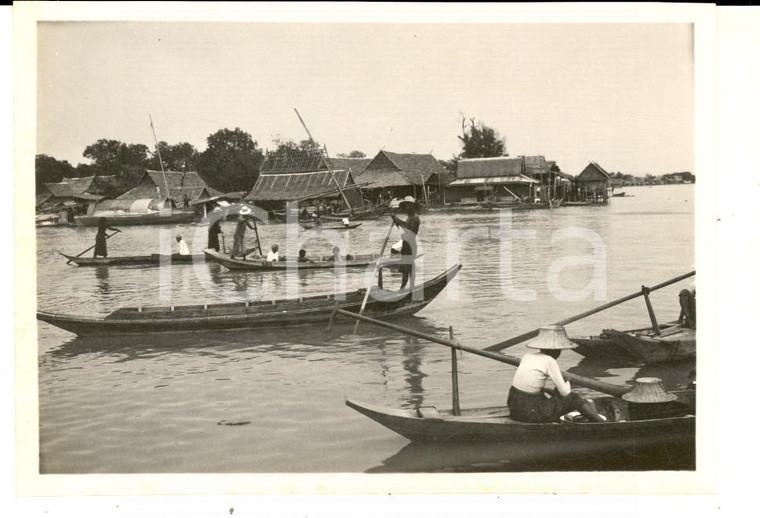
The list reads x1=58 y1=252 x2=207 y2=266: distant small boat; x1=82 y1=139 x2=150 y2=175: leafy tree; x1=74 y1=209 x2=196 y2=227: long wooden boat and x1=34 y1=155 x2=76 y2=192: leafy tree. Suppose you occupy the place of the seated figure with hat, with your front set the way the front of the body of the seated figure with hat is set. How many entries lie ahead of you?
0

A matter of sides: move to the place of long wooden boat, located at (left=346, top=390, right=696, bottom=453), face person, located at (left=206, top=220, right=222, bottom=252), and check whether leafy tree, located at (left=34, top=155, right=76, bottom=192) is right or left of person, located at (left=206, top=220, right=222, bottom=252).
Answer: left

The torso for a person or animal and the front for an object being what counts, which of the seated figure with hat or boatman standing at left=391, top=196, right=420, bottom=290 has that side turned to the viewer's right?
the seated figure with hat

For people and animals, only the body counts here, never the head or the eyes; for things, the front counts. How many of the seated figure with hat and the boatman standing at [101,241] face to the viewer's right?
2

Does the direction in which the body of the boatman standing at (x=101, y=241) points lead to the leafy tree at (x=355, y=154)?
no

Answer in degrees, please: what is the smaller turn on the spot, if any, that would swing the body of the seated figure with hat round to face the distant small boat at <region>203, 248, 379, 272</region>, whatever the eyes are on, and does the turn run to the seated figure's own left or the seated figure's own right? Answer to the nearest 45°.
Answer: approximately 135° to the seated figure's own left

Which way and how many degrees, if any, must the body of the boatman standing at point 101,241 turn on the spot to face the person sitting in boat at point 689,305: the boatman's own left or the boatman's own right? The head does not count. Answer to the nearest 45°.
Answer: approximately 45° to the boatman's own right

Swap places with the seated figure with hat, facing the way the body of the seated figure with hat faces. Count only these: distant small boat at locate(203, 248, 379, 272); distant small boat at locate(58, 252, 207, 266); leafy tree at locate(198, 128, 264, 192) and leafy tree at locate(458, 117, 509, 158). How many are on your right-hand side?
0

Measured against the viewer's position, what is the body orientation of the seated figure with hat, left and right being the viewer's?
facing to the right of the viewer
